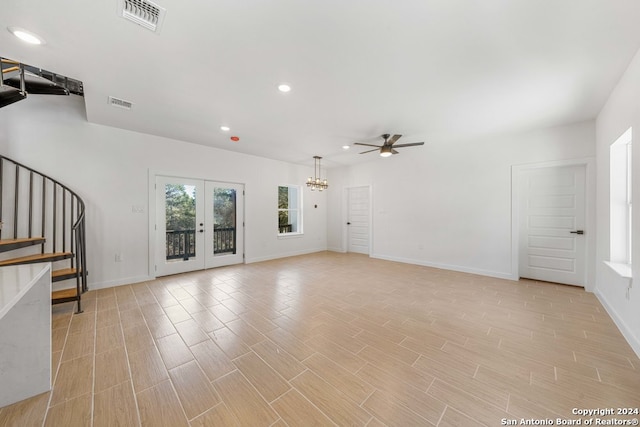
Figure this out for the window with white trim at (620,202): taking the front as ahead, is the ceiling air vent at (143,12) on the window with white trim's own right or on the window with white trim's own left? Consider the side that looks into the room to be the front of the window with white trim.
on the window with white trim's own left

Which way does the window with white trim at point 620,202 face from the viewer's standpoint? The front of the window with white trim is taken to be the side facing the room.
to the viewer's left

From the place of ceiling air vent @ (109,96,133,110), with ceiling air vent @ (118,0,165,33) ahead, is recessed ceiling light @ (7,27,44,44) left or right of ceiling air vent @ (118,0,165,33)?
right

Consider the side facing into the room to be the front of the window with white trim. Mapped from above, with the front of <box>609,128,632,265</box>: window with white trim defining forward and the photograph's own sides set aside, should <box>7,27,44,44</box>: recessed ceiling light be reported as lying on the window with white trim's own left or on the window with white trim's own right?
on the window with white trim's own left

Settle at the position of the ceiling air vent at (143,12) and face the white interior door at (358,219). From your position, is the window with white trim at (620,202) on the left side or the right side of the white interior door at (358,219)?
right

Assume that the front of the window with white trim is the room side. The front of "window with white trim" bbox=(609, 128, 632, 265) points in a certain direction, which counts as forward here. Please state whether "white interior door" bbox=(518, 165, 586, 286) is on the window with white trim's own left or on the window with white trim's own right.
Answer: on the window with white trim's own right
